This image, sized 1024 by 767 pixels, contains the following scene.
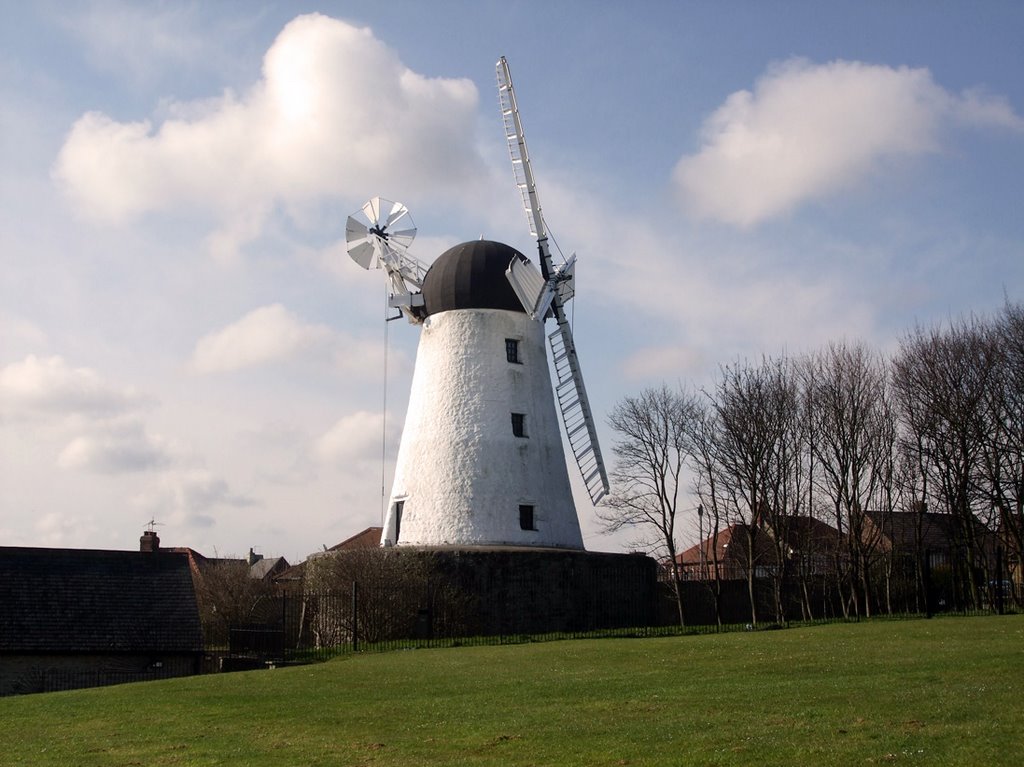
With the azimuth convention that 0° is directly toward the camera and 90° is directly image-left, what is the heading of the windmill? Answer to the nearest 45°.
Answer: approximately 270°

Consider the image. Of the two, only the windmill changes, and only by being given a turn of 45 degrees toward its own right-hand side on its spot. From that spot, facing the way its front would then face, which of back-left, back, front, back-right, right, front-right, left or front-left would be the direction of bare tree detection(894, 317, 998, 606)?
front-left
